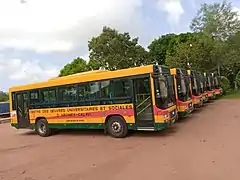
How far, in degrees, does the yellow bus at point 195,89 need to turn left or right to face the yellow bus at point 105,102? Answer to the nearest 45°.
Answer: approximately 90° to its right

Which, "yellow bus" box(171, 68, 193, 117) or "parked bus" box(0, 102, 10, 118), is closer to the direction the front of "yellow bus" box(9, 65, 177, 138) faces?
the yellow bus

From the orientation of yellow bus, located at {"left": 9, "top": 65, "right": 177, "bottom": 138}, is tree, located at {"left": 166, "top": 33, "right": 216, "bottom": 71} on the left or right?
on its left

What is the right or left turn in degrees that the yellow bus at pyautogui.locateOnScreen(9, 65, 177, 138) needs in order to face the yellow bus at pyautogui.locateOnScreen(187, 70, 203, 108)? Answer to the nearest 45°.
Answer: approximately 90° to its left

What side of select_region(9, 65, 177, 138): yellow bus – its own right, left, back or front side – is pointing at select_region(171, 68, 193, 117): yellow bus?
left

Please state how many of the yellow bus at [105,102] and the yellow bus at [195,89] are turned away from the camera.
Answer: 0

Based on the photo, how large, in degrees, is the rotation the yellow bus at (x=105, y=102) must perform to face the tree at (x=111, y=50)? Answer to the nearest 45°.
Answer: approximately 135° to its left

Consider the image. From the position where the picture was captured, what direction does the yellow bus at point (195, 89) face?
facing the viewer and to the right of the viewer

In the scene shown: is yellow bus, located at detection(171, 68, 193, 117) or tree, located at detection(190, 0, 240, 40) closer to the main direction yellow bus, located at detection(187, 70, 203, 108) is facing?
the yellow bus

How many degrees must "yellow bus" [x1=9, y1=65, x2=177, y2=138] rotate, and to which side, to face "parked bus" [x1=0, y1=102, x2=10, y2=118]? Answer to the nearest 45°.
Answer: approximately 180°

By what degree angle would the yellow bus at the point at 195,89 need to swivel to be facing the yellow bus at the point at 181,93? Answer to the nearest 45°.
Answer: approximately 45° to its right

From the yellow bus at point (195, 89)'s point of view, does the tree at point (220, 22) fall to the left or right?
on its left
